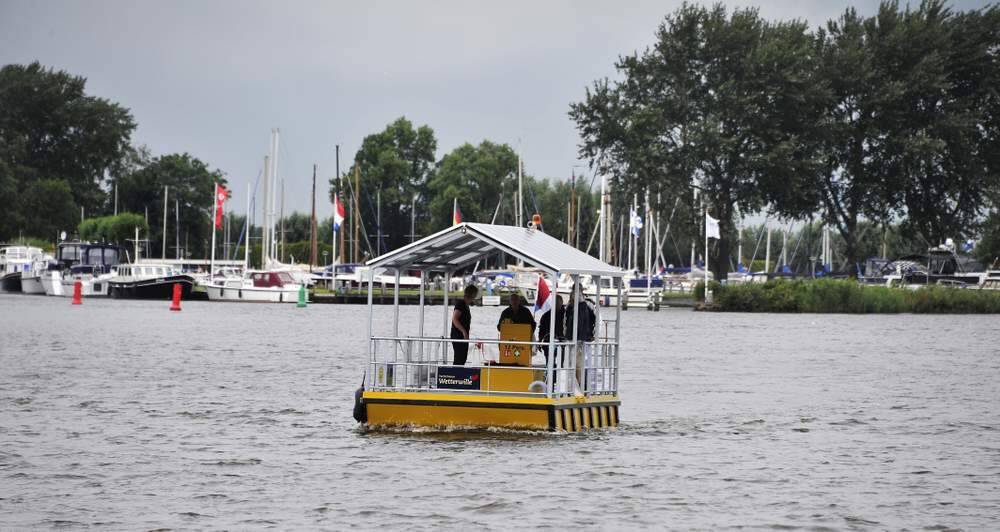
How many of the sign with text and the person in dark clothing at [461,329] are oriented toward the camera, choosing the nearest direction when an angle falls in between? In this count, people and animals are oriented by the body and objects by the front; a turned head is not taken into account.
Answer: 1

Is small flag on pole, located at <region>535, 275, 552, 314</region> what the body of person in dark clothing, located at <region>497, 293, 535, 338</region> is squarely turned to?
no

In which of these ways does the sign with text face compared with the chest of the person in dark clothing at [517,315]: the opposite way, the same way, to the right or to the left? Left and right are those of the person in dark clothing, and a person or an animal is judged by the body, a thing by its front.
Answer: the same way

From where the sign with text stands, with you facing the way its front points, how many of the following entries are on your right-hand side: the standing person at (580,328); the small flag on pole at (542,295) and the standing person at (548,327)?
0

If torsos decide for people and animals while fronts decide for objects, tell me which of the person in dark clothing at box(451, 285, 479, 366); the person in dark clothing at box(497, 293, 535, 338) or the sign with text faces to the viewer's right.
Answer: the person in dark clothing at box(451, 285, 479, 366)

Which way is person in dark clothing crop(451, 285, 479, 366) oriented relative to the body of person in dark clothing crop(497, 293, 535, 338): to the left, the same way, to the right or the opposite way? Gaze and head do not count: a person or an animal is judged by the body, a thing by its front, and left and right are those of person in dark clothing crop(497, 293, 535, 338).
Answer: to the left

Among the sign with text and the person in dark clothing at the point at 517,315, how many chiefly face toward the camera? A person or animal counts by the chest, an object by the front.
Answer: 2

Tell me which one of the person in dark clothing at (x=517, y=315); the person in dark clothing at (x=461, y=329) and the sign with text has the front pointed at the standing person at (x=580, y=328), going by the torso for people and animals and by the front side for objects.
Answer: the person in dark clothing at (x=461, y=329)

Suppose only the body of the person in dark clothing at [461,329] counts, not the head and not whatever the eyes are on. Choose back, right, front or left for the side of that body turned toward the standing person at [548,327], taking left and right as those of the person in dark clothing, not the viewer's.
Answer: front

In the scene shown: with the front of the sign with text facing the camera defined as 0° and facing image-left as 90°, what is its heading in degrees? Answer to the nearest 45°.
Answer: approximately 0°

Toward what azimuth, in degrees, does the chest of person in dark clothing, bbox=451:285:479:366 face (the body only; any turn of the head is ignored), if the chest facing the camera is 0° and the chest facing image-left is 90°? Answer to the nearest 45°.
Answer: approximately 270°

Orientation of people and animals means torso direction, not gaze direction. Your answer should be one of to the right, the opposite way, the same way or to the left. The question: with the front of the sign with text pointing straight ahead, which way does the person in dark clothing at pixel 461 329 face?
to the left

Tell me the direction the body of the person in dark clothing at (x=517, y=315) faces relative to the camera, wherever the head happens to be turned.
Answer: toward the camera

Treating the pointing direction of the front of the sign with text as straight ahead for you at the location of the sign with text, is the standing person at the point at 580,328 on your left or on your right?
on your left
